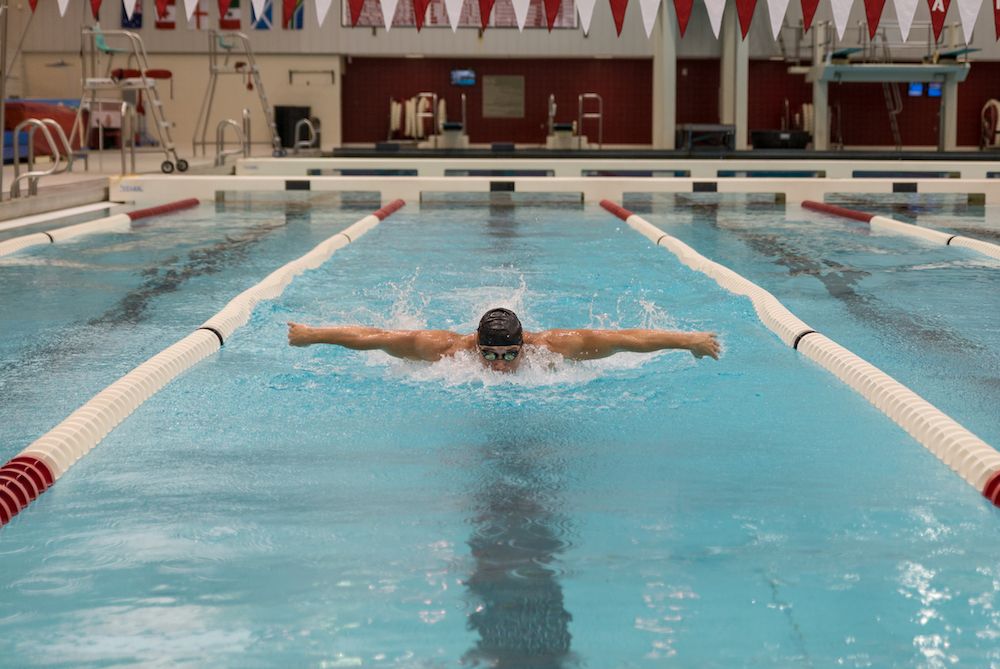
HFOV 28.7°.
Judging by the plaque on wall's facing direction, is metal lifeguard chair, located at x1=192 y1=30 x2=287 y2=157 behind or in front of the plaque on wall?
in front

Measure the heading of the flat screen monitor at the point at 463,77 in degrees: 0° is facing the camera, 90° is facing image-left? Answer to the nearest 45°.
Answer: approximately 0°

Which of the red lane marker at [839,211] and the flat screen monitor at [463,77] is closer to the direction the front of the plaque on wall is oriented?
the red lane marker

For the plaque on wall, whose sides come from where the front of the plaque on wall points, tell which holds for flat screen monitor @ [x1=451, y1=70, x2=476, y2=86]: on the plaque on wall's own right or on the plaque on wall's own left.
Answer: on the plaque on wall's own right

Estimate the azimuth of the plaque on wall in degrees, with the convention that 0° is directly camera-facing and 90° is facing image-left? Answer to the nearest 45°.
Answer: approximately 0°
